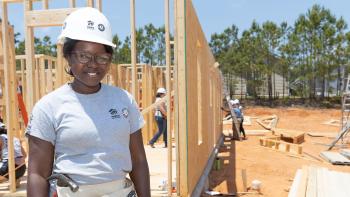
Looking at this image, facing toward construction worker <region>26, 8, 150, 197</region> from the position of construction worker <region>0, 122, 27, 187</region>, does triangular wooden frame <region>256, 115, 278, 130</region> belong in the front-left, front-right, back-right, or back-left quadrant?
back-left

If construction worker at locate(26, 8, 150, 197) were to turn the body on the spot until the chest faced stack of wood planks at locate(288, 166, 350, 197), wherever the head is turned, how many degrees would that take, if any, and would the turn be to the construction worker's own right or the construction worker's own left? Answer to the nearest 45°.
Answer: approximately 135° to the construction worker's own left

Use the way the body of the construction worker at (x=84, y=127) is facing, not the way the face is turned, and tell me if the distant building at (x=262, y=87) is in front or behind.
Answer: behind

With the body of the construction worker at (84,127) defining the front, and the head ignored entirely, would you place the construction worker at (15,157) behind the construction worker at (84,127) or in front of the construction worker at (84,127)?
behind

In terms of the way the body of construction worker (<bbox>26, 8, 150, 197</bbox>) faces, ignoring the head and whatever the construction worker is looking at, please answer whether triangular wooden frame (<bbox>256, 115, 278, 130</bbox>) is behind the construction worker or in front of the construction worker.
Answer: behind

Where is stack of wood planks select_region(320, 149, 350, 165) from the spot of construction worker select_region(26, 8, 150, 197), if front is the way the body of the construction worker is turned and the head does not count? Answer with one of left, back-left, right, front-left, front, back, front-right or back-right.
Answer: back-left

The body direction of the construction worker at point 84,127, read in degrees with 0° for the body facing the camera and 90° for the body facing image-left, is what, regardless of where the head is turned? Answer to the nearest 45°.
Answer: approximately 0°
